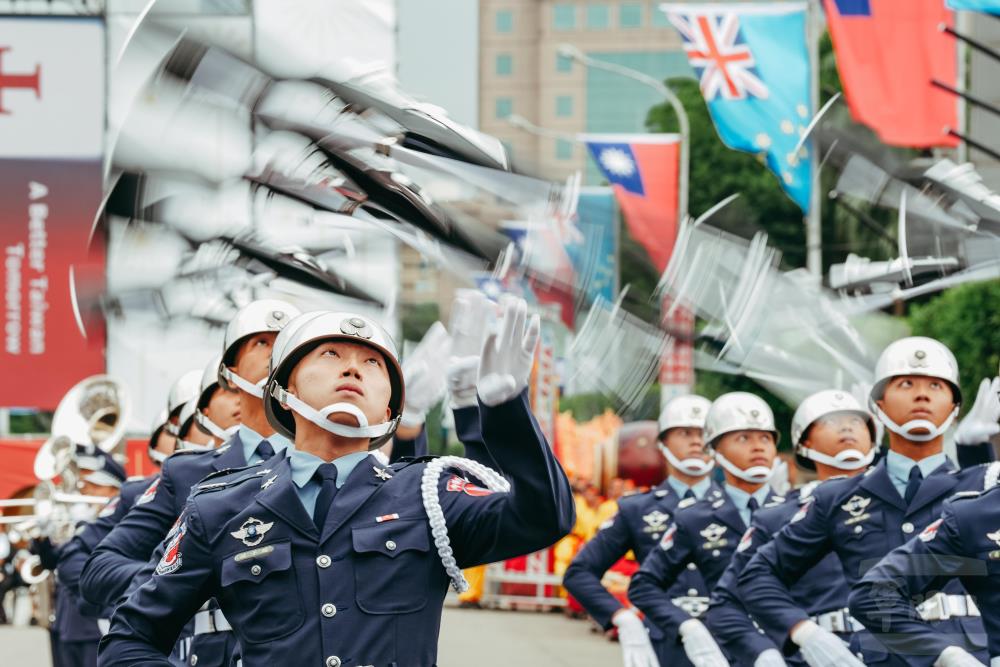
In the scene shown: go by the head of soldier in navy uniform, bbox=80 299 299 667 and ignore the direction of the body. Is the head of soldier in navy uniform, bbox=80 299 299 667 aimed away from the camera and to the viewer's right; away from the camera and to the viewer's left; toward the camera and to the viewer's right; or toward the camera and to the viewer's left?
toward the camera and to the viewer's right

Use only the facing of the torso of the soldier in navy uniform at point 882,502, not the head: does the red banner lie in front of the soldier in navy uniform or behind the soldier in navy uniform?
behind

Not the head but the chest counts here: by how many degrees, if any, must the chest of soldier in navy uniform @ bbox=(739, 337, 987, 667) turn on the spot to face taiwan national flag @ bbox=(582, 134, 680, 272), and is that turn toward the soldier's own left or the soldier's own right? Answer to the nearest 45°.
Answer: approximately 180°

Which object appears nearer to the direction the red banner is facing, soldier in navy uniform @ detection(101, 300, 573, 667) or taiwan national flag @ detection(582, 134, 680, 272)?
the soldier in navy uniform

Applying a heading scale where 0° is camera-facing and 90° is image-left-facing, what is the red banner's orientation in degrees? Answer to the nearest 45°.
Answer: approximately 0°

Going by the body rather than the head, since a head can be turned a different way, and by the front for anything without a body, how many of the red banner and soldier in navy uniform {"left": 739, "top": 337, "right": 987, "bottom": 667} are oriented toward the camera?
2

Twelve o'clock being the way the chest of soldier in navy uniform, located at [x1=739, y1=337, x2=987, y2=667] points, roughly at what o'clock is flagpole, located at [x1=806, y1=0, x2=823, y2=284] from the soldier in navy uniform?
The flagpole is roughly at 6 o'clock from the soldier in navy uniform.

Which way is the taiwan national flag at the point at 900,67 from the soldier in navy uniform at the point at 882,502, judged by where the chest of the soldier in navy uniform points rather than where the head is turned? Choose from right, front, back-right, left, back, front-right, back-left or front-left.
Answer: back

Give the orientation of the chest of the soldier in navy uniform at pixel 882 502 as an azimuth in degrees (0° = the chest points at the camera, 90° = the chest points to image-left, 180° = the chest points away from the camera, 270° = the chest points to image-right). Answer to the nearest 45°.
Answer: approximately 0°

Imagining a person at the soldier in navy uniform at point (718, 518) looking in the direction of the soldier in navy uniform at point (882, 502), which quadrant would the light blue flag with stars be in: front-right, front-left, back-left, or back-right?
back-left
